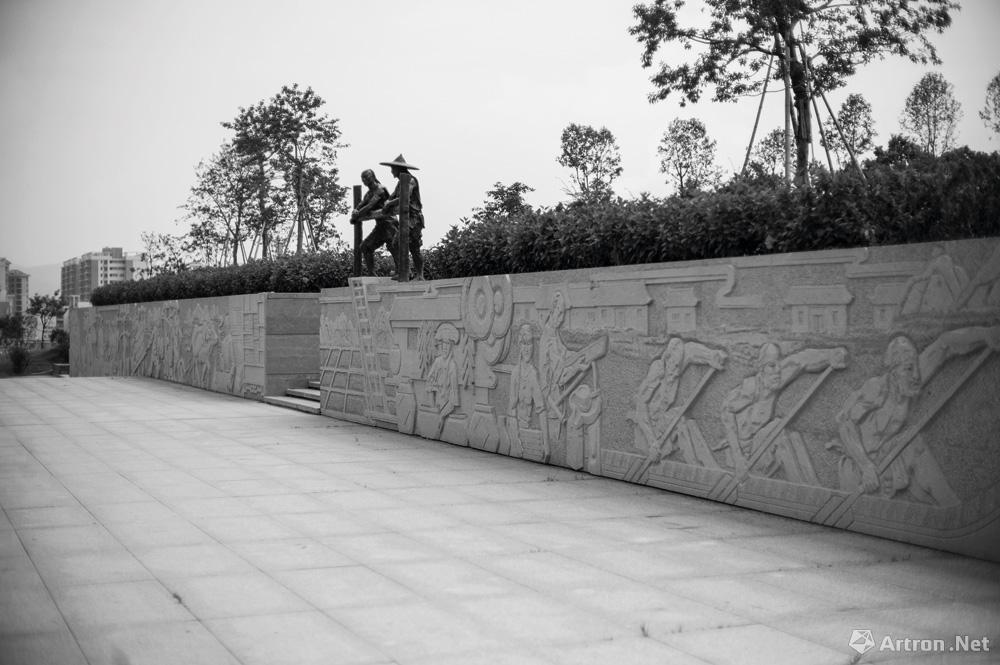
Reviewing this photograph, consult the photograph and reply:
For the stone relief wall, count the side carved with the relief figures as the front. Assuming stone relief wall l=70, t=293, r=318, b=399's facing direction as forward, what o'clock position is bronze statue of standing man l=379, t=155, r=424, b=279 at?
The bronze statue of standing man is roughly at 10 o'clock from the stone relief wall.

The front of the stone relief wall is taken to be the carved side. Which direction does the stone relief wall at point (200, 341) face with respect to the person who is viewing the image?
facing the viewer and to the left of the viewer

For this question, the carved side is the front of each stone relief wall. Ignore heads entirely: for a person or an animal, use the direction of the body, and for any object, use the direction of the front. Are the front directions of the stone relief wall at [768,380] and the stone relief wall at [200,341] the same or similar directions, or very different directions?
same or similar directions

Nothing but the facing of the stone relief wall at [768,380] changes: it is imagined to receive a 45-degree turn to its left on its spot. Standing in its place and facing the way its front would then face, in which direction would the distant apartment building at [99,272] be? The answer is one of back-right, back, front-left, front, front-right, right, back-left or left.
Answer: back-right

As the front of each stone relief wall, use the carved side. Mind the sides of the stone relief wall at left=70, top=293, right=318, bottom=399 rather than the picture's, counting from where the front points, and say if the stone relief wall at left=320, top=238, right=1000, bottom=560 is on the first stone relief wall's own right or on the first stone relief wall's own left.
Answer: on the first stone relief wall's own left

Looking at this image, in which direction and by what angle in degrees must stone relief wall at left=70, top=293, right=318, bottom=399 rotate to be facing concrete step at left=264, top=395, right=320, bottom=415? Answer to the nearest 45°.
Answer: approximately 45° to its left

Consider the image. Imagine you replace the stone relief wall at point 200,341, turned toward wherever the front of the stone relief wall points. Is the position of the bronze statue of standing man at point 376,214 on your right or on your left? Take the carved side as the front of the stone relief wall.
on your left

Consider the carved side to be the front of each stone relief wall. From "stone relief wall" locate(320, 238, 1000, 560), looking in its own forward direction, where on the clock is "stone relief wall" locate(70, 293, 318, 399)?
"stone relief wall" locate(70, 293, 318, 399) is roughly at 3 o'clock from "stone relief wall" locate(320, 238, 1000, 560).

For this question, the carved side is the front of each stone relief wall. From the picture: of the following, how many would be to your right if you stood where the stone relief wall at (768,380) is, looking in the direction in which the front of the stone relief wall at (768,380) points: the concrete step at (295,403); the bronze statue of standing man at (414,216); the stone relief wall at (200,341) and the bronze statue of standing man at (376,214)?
4

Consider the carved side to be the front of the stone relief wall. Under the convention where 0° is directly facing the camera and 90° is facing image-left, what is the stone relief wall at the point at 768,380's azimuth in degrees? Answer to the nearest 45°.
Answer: approximately 45°

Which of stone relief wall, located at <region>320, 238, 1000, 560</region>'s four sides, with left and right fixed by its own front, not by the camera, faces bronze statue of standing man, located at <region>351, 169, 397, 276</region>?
right

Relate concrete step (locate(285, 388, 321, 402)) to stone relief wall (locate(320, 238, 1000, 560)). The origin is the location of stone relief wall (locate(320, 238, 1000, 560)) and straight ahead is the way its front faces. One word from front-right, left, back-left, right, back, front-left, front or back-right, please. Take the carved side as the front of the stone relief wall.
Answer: right

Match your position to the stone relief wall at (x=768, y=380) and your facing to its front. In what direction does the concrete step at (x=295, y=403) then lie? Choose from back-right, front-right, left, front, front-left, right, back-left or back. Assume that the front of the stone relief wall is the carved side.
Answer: right

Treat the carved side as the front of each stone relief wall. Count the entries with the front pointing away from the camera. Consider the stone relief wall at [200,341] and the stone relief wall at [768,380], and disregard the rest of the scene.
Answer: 0
